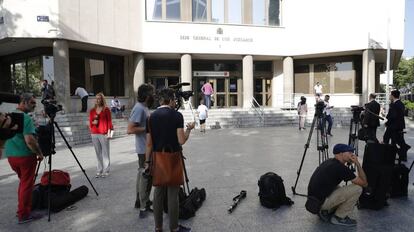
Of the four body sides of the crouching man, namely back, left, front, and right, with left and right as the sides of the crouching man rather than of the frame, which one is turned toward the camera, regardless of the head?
right

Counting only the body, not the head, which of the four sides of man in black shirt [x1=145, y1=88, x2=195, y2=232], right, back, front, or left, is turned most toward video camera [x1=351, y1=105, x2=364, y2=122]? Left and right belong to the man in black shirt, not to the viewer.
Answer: front

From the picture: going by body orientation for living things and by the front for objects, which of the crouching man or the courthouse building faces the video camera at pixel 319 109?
the courthouse building

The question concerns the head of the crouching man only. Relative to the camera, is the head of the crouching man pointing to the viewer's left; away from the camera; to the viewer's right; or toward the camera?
to the viewer's right

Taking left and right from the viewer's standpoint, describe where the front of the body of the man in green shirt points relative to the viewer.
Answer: facing to the right of the viewer

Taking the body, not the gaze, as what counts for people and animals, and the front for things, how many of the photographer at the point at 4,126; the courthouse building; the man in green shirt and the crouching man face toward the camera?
1

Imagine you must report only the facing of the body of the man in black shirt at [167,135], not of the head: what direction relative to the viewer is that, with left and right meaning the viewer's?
facing away from the viewer and to the right of the viewer

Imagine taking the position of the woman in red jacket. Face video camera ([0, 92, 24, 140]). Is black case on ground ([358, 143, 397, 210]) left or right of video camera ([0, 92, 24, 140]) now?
left
